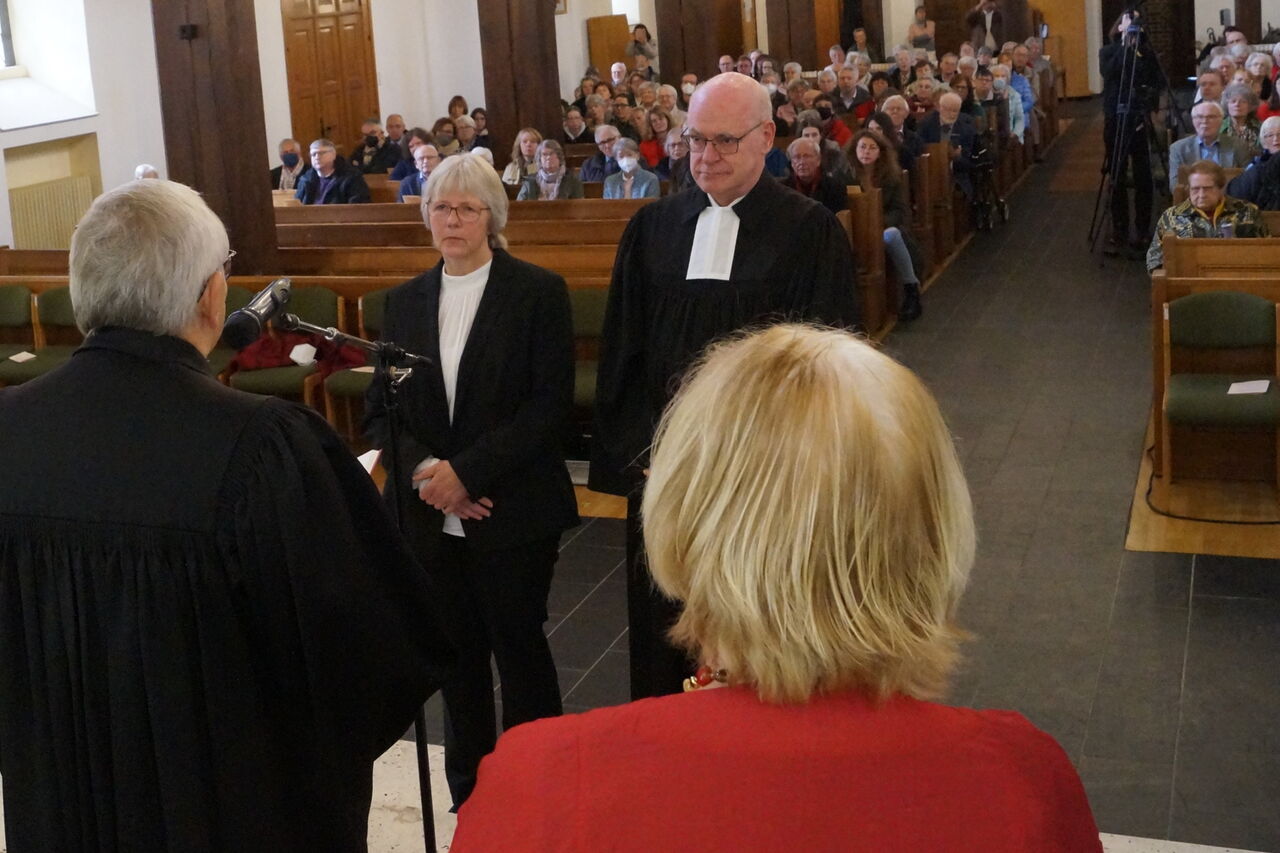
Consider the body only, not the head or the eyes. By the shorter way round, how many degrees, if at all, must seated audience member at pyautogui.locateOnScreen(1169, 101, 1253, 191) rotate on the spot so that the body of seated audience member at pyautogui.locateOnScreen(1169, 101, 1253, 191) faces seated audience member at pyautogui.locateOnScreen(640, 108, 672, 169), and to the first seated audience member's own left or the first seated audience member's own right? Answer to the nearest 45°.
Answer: approximately 135° to the first seated audience member's own right

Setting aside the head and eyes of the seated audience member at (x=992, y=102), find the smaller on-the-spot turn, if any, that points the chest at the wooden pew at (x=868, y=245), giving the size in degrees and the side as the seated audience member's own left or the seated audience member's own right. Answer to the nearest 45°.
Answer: approximately 45° to the seated audience member's own left

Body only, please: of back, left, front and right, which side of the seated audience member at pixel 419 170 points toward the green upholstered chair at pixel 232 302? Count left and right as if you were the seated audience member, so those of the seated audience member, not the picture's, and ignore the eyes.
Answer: front

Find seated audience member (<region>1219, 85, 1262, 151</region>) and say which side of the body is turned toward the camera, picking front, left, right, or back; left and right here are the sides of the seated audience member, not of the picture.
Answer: front

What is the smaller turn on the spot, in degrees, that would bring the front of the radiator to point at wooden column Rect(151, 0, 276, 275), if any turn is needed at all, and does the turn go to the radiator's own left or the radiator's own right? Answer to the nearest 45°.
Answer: approximately 45° to the radiator's own right

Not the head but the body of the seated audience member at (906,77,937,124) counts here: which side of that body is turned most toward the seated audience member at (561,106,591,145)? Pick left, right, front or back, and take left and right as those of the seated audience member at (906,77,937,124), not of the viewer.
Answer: right

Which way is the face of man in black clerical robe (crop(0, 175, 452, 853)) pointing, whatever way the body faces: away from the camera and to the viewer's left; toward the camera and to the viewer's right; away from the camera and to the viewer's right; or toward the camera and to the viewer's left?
away from the camera and to the viewer's right

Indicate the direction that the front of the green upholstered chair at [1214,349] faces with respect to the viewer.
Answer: facing the viewer

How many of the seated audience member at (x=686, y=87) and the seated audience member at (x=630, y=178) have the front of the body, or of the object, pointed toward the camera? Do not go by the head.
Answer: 2

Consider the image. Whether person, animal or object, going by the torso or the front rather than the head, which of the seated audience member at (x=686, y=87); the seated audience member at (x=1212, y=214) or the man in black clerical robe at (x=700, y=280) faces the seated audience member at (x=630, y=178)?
the seated audience member at (x=686, y=87)

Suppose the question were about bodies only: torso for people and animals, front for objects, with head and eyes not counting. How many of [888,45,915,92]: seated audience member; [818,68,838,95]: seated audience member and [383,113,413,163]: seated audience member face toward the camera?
3

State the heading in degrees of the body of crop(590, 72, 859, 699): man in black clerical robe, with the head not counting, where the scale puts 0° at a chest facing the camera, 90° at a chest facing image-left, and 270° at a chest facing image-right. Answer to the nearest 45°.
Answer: approximately 45°

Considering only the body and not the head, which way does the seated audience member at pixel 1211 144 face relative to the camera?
toward the camera

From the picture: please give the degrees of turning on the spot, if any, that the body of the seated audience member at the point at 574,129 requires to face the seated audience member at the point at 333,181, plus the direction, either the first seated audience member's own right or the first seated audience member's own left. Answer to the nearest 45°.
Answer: approximately 45° to the first seated audience member's own right

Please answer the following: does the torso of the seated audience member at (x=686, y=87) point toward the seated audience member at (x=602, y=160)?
yes

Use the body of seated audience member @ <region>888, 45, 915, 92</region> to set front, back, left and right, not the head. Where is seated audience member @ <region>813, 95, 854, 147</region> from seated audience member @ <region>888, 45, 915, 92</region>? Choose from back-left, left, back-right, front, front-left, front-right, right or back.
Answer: front
